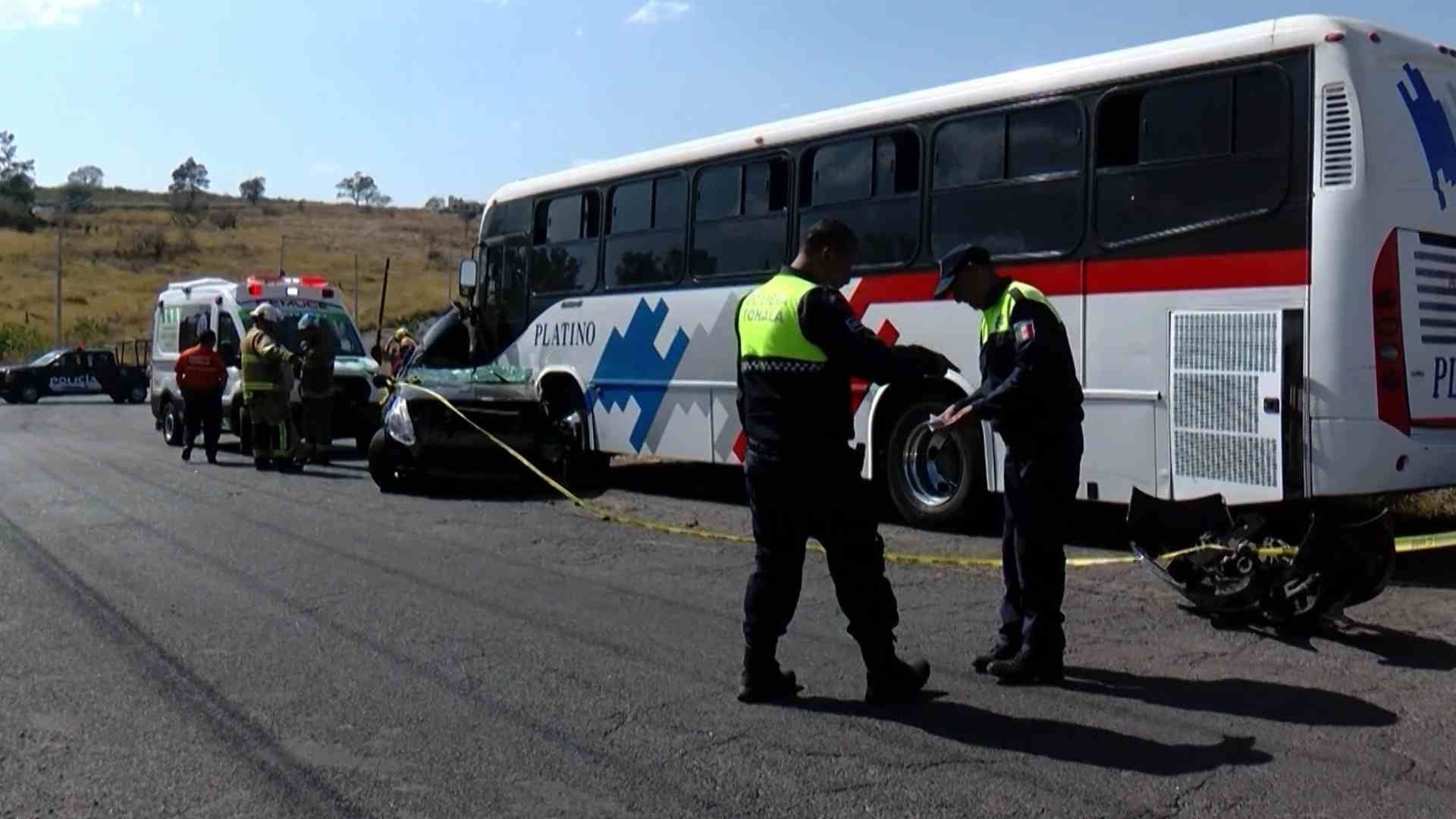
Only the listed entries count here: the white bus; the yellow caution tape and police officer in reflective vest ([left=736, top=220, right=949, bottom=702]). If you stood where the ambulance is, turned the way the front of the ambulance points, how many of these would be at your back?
0

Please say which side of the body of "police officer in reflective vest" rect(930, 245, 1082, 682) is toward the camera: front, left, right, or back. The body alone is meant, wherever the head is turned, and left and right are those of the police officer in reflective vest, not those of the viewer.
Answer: left

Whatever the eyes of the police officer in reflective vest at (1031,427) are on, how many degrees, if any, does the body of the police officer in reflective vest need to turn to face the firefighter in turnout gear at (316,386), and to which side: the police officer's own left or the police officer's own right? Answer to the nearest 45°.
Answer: approximately 45° to the police officer's own right

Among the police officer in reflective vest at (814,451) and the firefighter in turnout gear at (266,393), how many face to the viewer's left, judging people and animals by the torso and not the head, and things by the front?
0

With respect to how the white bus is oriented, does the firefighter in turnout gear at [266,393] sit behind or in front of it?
in front

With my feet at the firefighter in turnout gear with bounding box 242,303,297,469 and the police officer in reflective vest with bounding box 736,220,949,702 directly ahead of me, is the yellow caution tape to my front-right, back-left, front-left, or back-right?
front-left

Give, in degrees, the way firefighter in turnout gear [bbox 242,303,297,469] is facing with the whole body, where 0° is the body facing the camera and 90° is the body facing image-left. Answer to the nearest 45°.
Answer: approximately 225°

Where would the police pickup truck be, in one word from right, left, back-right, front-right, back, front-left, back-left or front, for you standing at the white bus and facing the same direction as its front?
front

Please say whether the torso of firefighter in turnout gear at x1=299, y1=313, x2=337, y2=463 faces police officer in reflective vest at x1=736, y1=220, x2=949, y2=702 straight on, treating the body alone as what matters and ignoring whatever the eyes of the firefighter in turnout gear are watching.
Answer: no

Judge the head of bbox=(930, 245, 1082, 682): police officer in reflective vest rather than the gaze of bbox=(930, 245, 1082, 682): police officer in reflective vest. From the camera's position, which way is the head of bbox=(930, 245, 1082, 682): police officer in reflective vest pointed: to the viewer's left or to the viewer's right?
to the viewer's left

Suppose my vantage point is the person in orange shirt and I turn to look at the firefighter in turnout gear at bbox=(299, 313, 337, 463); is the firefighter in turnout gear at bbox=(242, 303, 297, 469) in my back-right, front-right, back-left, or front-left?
front-right

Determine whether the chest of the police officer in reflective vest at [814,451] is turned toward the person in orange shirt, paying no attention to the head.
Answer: no

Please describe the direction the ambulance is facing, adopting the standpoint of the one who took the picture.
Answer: facing the viewer and to the right of the viewer

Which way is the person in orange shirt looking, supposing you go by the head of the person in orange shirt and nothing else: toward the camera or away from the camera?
away from the camera

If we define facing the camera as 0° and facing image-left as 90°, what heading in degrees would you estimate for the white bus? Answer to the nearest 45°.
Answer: approximately 135°
